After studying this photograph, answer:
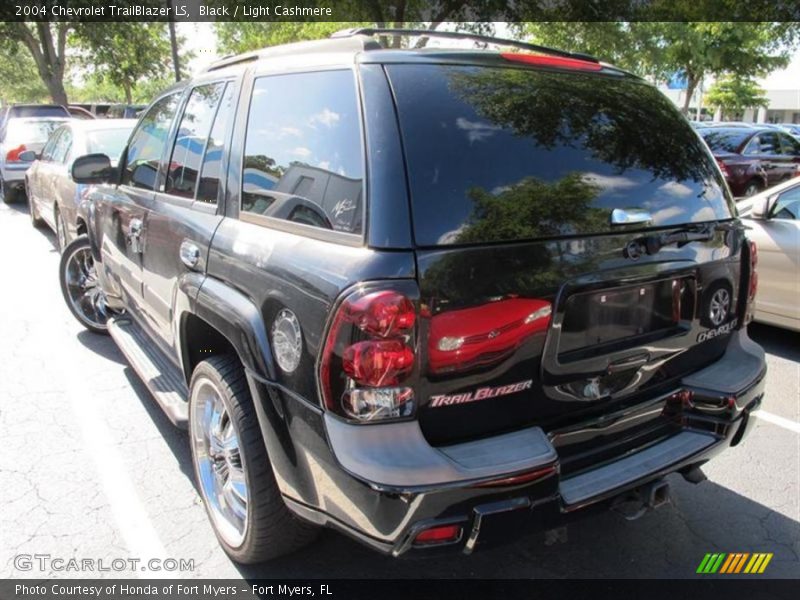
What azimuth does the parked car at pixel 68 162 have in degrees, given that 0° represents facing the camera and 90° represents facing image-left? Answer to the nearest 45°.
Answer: approximately 135°

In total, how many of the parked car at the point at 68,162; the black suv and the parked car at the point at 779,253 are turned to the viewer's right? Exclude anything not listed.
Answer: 0

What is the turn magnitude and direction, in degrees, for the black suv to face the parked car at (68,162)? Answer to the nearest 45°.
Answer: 0° — it already faces it

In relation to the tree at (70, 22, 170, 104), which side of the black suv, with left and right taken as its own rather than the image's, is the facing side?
front

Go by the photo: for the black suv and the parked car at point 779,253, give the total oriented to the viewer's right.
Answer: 0

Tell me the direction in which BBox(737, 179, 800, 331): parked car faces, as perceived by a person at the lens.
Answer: facing away from the viewer and to the left of the viewer

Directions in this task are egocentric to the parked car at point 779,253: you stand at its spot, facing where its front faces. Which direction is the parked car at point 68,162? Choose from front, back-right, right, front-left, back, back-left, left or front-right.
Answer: front-left

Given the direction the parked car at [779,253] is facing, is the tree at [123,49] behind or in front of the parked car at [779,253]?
in front

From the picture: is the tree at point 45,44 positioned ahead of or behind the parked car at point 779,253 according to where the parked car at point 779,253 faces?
ahead

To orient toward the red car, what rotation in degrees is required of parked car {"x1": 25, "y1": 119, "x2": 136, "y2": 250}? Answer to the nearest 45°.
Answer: approximately 135° to its right

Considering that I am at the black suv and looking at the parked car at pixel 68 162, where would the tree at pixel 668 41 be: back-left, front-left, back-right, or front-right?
front-right

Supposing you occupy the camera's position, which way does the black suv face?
facing away from the viewer and to the left of the viewer

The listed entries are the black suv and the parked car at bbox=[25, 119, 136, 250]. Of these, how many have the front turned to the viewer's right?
0
